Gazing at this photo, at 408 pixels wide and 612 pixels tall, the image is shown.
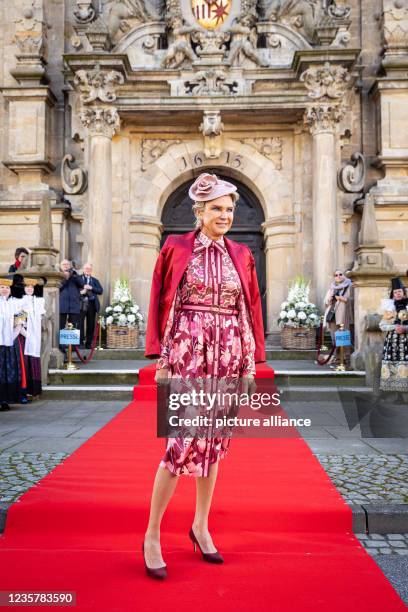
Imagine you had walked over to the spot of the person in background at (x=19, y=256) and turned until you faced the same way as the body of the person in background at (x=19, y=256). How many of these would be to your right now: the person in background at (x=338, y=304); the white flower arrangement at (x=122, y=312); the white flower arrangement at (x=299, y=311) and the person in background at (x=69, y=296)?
0

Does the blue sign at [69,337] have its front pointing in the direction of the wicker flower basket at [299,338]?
no

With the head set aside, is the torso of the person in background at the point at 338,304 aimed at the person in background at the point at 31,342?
no

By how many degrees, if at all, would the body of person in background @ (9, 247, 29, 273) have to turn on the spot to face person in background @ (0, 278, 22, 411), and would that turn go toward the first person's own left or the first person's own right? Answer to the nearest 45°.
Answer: approximately 45° to the first person's own right

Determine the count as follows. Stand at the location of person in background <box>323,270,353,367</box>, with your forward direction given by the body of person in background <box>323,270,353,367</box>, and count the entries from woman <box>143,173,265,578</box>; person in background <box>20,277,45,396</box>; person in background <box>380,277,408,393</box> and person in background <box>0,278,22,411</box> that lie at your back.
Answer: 0

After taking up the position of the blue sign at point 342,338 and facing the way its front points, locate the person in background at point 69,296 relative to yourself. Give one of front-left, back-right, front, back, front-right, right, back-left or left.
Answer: right

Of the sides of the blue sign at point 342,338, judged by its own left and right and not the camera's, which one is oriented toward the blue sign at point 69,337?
right

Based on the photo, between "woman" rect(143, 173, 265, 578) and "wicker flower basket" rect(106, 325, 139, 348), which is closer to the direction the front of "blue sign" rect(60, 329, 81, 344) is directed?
the woman

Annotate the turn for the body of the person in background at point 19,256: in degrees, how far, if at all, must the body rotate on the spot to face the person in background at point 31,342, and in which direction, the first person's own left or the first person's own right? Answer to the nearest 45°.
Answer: approximately 45° to the first person's own right

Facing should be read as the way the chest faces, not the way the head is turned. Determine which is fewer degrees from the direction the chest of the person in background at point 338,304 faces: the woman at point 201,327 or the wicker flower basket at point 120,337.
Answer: the woman

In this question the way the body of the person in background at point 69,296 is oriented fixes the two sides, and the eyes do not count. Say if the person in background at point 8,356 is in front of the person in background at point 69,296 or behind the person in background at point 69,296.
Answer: in front

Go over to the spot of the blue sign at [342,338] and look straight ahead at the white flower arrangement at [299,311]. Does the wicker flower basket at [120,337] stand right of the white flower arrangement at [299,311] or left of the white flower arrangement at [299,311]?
left

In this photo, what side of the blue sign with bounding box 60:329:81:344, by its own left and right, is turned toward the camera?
front

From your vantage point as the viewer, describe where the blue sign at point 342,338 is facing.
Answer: facing the viewer

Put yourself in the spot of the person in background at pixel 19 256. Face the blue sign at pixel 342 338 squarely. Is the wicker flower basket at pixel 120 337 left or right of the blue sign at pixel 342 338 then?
left

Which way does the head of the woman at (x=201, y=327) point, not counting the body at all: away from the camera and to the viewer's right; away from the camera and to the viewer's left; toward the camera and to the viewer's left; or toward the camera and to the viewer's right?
toward the camera and to the viewer's right

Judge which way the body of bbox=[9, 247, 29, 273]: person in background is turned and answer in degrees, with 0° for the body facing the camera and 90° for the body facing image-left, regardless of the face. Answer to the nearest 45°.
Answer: approximately 315°

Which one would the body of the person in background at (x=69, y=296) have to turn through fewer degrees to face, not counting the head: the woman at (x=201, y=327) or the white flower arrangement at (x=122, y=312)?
the woman
